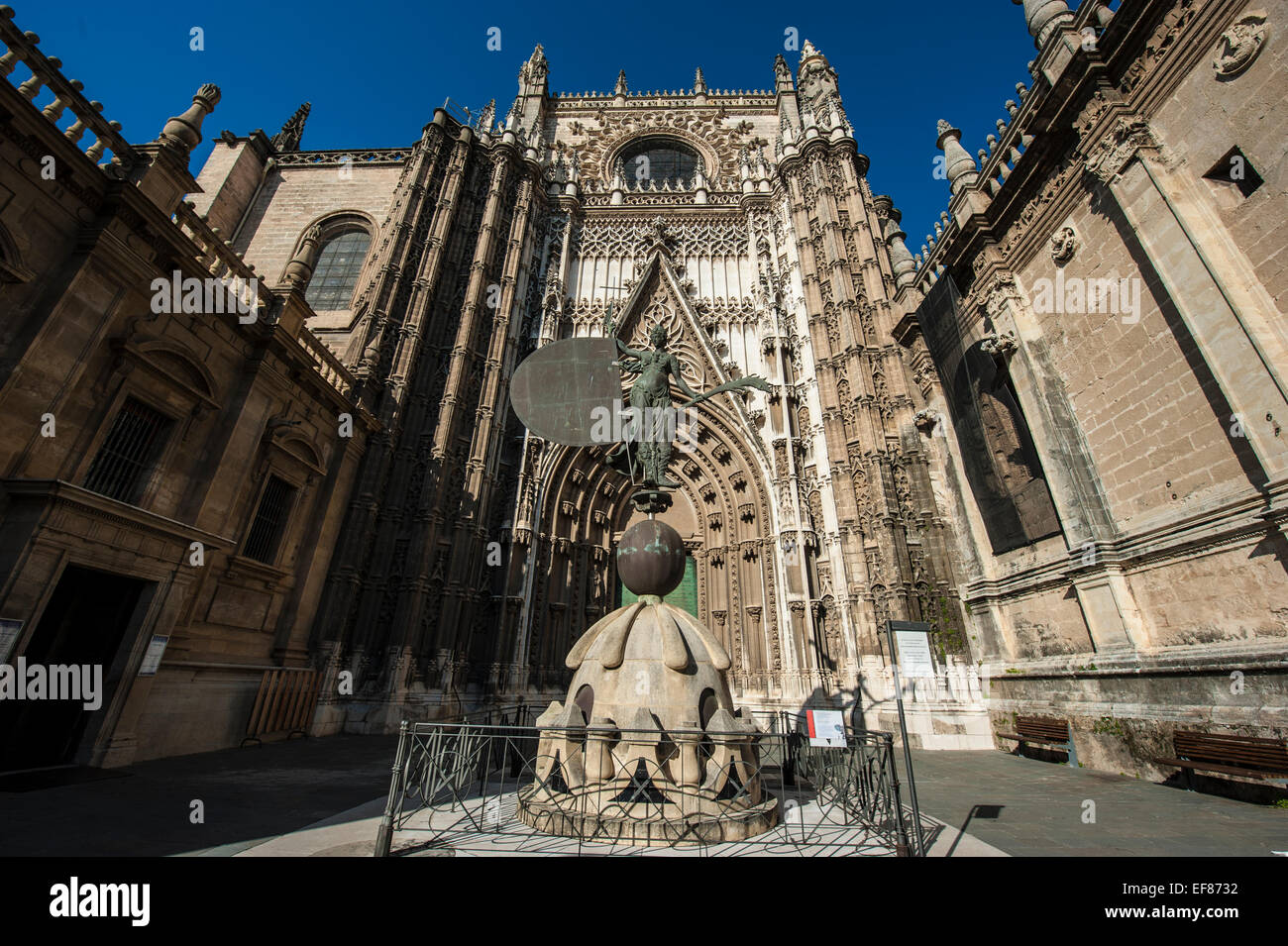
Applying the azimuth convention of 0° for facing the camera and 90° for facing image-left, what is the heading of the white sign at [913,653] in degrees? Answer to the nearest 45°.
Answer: approximately 0°

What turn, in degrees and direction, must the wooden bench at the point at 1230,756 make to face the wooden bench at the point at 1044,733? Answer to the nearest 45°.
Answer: approximately 90° to its right

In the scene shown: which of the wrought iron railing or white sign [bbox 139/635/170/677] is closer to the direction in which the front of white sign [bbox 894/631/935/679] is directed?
the wrought iron railing

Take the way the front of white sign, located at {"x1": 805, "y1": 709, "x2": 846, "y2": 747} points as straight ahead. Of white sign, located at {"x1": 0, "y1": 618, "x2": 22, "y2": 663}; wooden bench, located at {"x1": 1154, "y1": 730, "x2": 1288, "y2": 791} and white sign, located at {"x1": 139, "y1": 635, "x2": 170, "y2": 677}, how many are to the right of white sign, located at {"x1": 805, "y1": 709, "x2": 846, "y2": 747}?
2

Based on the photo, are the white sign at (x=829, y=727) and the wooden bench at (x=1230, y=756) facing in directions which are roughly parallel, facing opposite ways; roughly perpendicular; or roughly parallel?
roughly perpendicular

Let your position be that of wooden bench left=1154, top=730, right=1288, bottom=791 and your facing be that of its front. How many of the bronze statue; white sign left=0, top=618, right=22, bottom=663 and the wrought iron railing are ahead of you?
3

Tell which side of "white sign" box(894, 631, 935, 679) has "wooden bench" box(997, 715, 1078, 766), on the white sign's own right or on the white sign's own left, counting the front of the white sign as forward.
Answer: on the white sign's own left

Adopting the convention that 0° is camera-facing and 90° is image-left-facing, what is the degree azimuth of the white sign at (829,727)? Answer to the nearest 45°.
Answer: approximately 0°

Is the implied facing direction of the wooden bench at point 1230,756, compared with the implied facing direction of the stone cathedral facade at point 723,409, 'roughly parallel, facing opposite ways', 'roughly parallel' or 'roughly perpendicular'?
roughly perpendicular

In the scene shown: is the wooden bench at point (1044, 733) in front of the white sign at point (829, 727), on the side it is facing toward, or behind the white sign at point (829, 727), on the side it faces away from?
behind
